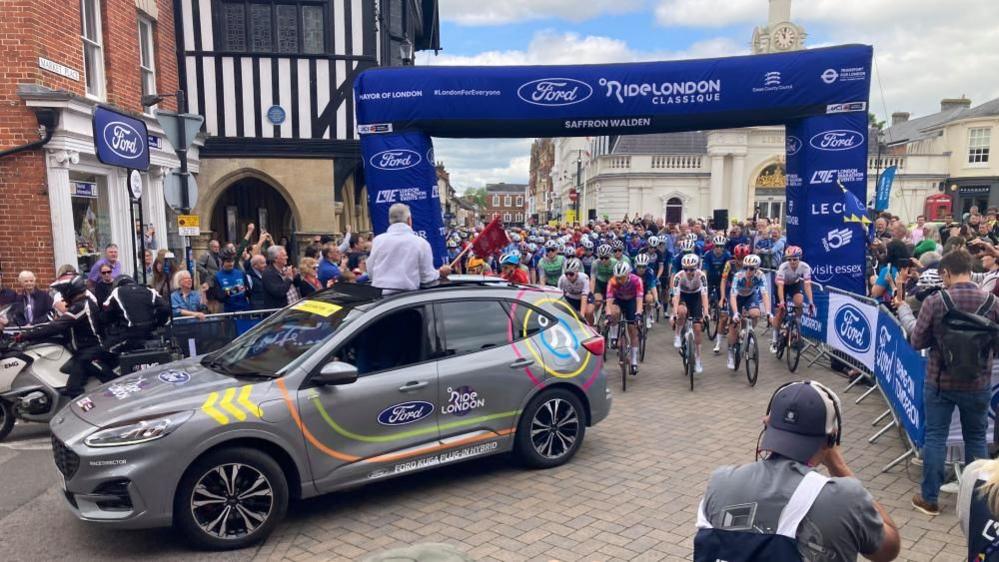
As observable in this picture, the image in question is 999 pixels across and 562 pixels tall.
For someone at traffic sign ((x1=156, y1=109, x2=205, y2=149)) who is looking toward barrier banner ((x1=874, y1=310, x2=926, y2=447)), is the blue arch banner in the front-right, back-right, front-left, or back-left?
front-left

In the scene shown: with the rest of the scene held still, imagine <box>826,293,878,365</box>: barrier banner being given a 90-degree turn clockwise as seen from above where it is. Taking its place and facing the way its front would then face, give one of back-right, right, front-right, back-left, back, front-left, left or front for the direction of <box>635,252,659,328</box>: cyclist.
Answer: front-left

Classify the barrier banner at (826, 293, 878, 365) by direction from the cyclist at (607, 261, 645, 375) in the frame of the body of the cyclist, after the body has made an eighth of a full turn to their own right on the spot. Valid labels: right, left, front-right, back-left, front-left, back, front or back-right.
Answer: back-left

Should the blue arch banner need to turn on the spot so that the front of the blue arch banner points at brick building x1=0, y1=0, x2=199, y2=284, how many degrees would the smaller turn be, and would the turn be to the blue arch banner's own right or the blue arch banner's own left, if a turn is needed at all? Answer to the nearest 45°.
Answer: approximately 90° to the blue arch banner's own right

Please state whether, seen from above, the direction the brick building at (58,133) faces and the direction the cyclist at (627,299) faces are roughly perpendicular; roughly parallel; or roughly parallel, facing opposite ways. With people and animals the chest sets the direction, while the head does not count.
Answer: roughly perpendicular

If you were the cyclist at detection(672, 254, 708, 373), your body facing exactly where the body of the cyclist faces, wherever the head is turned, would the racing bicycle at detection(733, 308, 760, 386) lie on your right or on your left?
on your left

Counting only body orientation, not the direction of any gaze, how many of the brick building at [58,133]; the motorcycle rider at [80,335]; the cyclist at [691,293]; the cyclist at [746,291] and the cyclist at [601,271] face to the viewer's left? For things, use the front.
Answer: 1

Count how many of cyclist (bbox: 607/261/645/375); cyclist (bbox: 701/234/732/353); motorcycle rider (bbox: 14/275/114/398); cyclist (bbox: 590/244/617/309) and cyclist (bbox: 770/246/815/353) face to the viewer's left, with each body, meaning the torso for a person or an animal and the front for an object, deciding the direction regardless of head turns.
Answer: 1

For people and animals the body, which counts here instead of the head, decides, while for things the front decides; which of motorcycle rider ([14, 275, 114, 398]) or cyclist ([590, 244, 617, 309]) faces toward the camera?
the cyclist

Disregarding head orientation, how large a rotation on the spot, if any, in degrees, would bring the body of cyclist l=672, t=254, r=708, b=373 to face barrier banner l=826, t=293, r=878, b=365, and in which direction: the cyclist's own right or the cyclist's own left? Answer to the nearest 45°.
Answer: approximately 90° to the cyclist's own left

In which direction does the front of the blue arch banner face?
toward the camera

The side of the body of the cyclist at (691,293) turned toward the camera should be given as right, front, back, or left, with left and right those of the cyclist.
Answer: front

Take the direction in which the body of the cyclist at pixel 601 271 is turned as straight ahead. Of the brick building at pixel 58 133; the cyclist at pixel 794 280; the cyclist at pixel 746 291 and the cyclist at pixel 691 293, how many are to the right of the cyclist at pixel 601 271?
1

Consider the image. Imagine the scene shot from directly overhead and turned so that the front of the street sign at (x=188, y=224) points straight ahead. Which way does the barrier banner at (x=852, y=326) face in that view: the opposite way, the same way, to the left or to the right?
to the right

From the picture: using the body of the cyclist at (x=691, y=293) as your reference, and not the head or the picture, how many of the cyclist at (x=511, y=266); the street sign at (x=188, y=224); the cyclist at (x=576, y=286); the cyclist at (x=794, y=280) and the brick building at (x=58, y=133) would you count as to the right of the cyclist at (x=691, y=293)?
4

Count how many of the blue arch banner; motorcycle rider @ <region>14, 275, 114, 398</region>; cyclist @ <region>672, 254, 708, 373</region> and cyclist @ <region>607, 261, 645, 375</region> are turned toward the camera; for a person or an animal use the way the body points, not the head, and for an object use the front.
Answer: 3

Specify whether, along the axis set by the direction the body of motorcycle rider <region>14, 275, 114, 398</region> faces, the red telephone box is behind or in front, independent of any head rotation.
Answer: behind

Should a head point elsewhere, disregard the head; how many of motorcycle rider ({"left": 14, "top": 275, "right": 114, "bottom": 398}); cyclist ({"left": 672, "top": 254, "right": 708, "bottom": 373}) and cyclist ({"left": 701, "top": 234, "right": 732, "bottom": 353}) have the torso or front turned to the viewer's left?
1

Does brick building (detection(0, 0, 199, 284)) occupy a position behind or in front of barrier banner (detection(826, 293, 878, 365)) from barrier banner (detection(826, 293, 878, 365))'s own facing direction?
in front

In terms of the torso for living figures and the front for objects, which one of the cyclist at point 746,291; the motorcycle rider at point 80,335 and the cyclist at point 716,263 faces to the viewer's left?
the motorcycle rider
